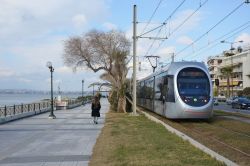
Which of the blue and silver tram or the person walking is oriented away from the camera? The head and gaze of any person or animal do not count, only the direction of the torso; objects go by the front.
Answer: the person walking

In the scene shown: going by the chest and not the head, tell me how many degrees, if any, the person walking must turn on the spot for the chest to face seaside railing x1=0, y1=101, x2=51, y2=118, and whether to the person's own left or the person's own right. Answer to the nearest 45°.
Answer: approximately 45° to the person's own left

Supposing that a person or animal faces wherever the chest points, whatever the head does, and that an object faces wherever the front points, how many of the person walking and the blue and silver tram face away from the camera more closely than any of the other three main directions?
1

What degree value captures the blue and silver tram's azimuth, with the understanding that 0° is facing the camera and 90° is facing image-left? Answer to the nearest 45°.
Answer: approximately 315°

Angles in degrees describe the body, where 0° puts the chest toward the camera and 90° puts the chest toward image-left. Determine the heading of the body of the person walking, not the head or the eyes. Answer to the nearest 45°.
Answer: approximately 180°

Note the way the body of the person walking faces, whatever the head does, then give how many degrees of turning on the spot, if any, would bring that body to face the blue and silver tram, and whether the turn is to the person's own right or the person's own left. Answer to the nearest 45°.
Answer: approximately 90° to the person's own right
